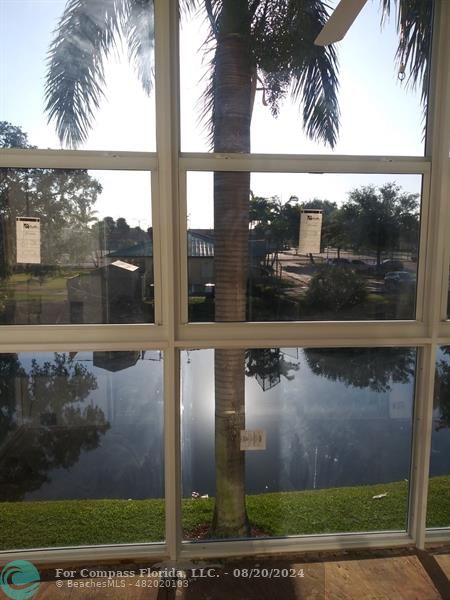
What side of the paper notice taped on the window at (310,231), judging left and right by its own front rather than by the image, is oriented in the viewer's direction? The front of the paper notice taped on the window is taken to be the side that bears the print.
front

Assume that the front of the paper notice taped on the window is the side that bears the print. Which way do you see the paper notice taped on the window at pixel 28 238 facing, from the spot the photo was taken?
facing the viewer
